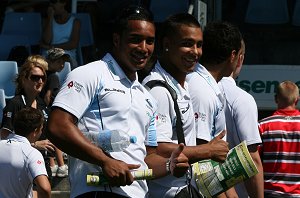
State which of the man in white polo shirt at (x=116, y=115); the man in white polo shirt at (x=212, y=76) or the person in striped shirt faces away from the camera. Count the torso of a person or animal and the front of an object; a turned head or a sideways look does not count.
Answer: the person in striped shirt

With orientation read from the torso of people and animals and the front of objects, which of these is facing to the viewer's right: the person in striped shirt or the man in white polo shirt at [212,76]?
the man in white polo shirt

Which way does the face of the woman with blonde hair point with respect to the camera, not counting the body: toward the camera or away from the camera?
toward the camera

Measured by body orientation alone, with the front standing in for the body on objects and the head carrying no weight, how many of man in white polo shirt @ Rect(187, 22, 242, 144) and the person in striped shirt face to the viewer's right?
1

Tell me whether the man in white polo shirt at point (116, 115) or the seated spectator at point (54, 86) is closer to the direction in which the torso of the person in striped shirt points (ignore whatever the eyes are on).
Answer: the seated spectator

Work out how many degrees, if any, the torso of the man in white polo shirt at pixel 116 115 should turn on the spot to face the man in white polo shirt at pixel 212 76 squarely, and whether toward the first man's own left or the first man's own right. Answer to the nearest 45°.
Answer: approximately 90° to the first man's own left

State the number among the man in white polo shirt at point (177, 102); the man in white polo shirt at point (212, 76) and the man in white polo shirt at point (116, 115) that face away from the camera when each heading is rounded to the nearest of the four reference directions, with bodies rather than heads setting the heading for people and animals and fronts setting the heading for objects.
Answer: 0

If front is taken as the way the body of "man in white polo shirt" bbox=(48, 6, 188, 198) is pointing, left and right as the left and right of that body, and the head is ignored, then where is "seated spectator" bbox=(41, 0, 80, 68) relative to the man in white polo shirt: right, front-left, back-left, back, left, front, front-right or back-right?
back-left

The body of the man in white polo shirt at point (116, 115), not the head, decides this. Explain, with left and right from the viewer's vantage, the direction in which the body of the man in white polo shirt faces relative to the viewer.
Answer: facing the viewer and to the right of the viewer

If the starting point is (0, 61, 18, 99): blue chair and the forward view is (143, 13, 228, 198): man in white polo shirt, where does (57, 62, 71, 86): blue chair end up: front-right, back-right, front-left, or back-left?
front-left

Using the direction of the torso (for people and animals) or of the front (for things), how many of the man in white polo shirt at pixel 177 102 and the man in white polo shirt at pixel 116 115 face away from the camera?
0

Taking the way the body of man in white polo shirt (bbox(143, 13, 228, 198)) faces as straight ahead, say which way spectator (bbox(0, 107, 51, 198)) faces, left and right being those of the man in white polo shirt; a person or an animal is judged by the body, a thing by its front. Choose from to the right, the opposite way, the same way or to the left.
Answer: to the left

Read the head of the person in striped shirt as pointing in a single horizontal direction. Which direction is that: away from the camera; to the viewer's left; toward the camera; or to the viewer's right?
away from the camera
